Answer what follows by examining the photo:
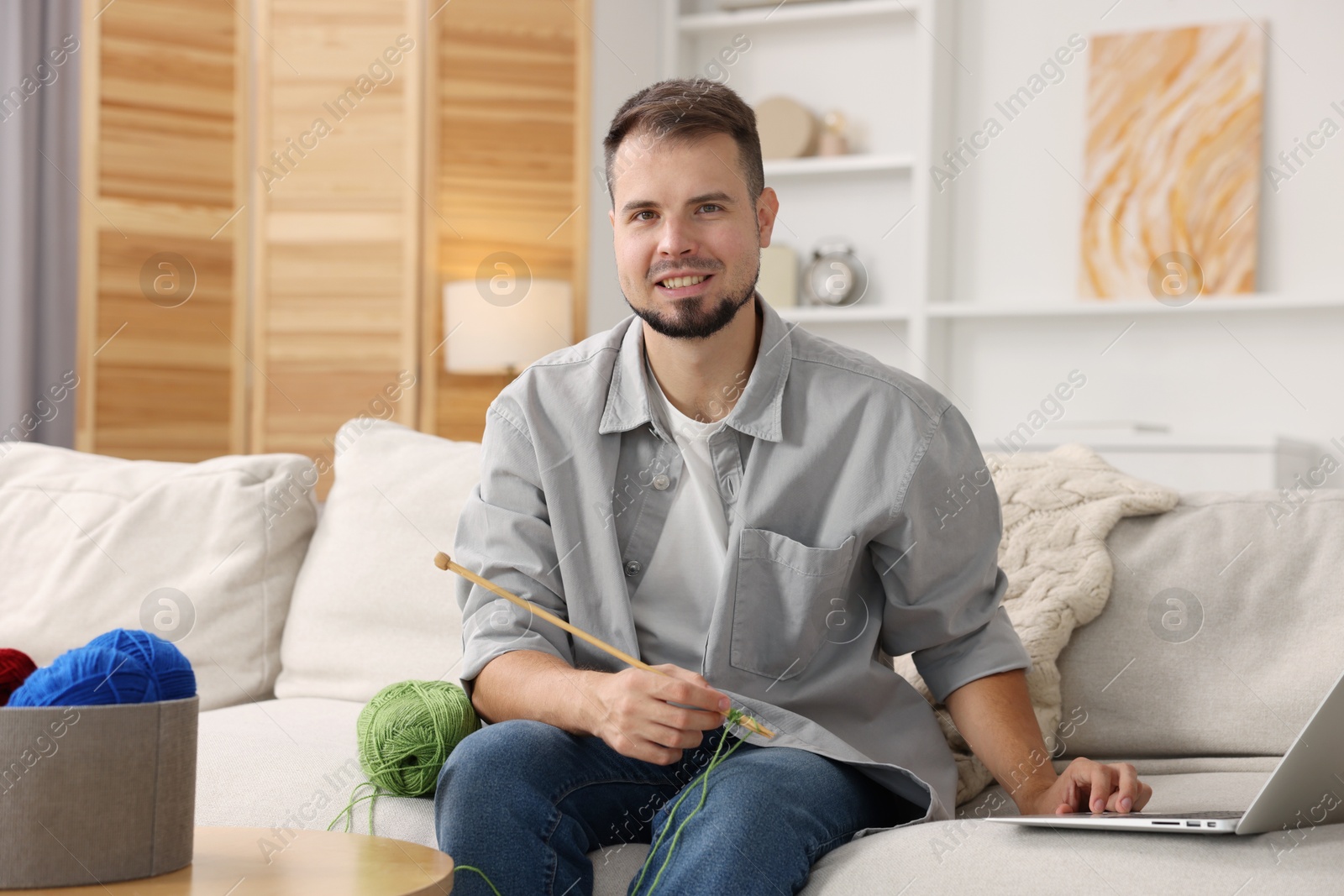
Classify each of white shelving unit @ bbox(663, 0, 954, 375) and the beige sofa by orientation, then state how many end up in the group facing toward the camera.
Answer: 2

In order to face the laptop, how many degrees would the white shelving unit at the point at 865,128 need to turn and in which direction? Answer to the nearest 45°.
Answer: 0° — it already faces it

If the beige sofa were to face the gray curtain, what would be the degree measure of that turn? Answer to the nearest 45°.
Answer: approximately 135° to its right

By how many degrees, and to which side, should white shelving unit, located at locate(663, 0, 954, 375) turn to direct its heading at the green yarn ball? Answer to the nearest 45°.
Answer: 0° — it already faces it

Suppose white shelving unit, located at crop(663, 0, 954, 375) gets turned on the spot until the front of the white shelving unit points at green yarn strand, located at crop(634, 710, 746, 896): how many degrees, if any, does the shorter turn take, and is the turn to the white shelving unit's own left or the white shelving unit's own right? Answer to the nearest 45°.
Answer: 0° — it already faces it

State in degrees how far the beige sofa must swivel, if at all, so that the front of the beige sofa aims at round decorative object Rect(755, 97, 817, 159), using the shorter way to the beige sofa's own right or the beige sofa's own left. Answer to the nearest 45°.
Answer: approximately 180°

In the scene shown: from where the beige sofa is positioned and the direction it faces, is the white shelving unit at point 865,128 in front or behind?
behind

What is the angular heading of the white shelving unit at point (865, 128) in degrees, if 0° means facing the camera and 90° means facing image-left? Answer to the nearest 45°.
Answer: approximately 0°

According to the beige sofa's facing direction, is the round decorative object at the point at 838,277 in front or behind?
behind

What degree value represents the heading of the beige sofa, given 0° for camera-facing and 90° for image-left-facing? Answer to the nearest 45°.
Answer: approximately 0°
